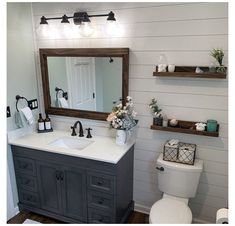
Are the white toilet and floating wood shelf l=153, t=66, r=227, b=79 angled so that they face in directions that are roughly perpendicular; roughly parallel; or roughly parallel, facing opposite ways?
roughly parallel

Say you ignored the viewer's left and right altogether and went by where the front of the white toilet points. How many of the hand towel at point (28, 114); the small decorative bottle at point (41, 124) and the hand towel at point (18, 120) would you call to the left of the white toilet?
0

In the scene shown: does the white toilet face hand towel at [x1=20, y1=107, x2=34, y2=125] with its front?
no

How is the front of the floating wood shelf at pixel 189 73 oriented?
toward the camera

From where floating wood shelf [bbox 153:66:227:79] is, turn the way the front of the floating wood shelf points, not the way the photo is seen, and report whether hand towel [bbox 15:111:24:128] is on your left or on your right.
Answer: on your right

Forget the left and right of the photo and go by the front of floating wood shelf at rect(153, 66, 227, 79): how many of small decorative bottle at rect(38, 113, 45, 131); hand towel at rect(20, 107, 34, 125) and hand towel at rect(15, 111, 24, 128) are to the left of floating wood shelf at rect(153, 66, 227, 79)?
0

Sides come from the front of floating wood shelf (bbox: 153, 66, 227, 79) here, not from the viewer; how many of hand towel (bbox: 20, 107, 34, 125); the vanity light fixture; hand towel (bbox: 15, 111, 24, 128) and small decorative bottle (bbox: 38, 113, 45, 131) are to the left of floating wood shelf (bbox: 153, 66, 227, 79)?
0

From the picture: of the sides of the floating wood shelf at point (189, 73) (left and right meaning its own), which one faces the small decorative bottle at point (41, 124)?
right

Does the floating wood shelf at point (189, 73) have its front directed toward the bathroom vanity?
no

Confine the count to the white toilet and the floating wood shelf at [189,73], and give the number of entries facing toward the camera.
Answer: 2

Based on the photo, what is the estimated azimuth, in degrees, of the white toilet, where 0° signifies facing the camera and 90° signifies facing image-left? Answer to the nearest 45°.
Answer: approximately 0°
